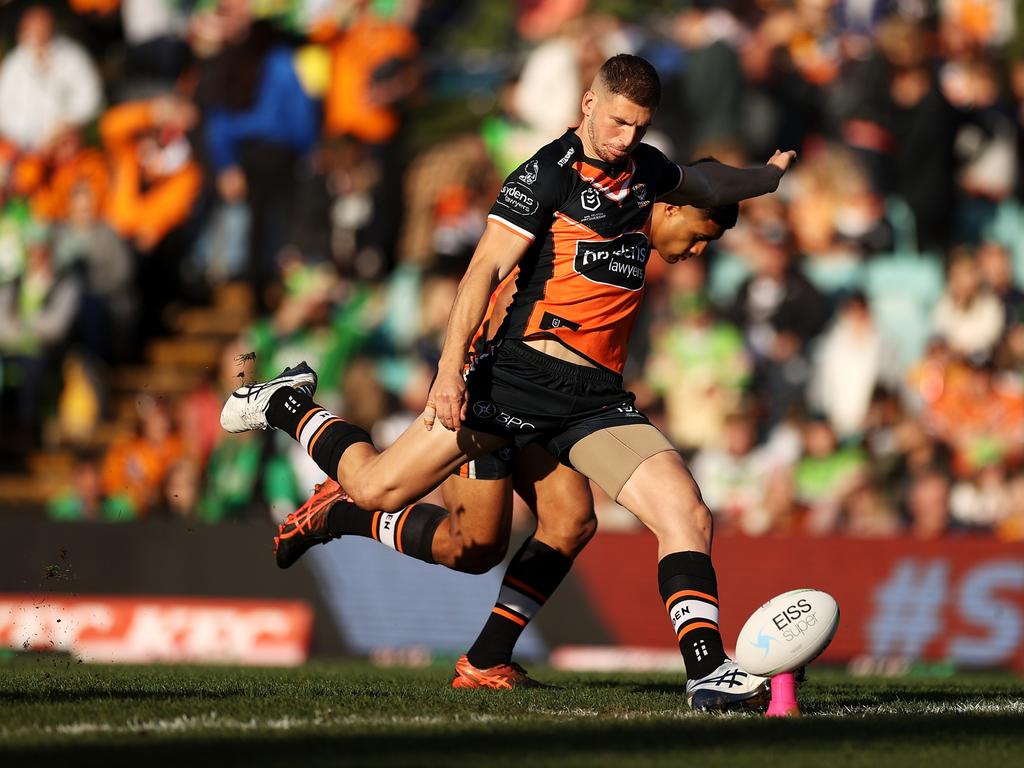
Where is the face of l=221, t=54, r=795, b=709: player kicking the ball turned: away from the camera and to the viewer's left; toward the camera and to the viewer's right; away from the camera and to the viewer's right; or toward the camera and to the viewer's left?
toward the camera and to the viewer's right

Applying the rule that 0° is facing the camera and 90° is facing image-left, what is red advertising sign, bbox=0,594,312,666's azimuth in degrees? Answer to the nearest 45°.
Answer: approximately 0°

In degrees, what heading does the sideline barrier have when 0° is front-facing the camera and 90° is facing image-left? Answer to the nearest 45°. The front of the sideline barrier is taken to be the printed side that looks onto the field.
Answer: approximately 0°

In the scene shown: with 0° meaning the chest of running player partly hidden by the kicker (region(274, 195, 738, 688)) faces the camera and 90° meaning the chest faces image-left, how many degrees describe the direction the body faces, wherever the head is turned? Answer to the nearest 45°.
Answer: approximately 270°

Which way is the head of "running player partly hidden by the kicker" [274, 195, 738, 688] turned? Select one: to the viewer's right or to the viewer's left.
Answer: to the viewer's right

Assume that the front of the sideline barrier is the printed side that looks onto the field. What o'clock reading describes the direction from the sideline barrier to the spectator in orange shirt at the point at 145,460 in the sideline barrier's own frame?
The spectator in orange shirt is roughly at 4 o'clock from the sideline barrier.

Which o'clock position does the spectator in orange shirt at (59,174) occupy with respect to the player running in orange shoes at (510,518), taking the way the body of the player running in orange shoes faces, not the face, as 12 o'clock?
The spectator in orange shirt is roughly at 8 o'clock from the player running in orange shoes.

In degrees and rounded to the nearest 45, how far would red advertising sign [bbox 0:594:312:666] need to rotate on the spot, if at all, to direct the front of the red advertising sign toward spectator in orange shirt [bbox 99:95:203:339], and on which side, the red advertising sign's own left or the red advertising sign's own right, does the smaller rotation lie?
approximately 180°
